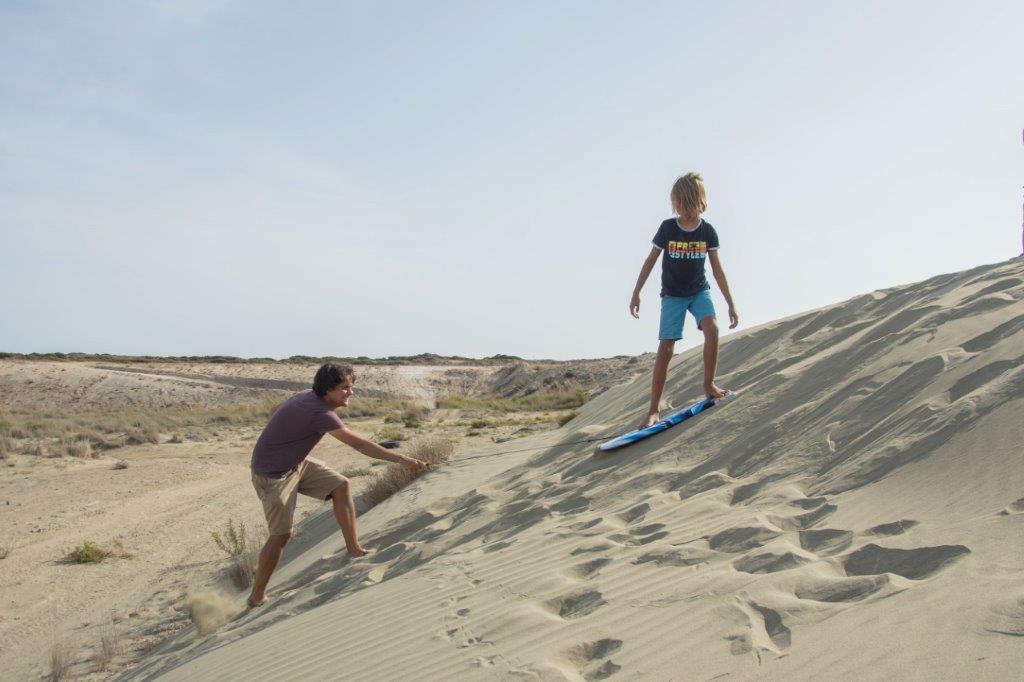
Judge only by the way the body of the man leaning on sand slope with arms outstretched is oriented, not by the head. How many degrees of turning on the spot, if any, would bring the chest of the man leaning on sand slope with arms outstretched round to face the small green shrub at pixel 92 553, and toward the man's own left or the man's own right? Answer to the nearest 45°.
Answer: approximately 135° to the man's own left

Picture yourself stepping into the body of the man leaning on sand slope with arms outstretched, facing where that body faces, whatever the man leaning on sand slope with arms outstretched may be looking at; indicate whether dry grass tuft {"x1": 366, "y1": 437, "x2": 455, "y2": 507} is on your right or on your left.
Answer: on your left

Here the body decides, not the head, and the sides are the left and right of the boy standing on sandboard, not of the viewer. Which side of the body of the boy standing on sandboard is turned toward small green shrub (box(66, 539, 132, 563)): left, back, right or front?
right

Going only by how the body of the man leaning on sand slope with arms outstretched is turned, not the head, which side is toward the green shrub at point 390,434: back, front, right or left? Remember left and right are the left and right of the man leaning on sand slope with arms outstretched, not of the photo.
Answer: left

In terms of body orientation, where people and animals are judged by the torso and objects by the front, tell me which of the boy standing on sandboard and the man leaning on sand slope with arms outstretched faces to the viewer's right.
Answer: the man leaning on sand slope with arms outstretched

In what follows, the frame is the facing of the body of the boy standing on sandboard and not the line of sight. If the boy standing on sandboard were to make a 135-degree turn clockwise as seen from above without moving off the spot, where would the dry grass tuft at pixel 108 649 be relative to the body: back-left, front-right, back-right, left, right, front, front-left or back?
front-left

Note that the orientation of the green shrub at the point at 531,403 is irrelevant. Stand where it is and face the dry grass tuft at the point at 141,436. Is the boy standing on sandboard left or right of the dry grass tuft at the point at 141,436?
left

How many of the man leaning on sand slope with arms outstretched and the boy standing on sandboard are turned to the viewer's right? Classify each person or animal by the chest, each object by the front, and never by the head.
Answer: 1

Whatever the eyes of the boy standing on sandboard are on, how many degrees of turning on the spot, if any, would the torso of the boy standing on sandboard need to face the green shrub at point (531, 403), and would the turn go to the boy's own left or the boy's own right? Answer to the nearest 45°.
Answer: approximately 180°

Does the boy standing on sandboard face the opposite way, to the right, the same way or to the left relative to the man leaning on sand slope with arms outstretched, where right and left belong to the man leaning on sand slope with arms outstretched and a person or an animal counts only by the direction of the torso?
to the right

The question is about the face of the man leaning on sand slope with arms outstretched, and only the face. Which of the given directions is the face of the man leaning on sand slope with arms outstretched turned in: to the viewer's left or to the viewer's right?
to the viewer's right

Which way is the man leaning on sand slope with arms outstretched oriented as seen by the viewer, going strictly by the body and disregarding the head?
to the viewer's right
